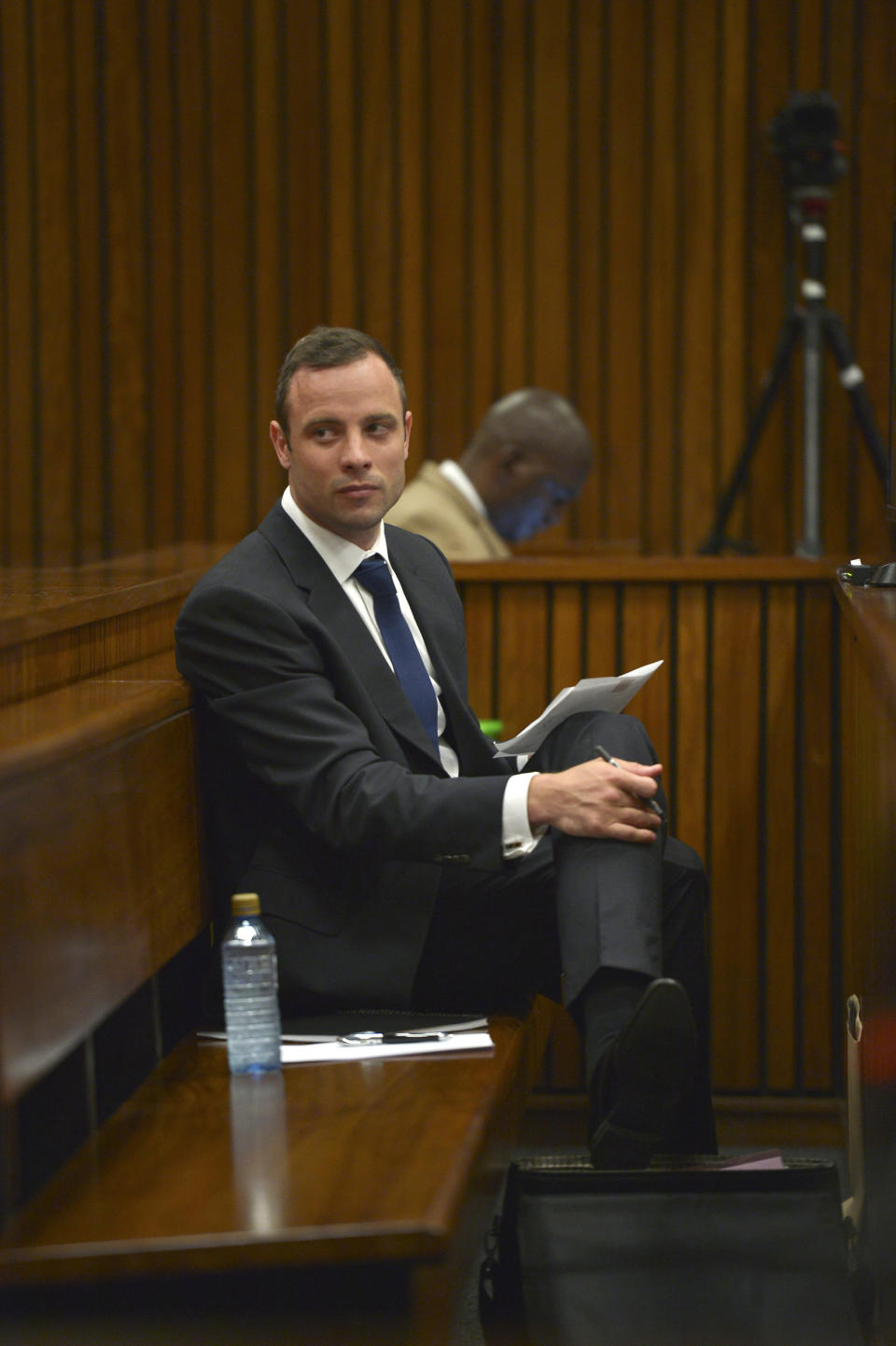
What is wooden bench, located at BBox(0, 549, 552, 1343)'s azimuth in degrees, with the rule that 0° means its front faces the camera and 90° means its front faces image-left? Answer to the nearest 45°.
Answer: approximately 270°

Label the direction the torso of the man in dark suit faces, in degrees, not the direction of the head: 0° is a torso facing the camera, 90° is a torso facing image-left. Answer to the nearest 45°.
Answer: approximately 315°

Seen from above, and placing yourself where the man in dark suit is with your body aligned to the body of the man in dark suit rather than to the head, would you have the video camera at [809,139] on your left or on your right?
on your left

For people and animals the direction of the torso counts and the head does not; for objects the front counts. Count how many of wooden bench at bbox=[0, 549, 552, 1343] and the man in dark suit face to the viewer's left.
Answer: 0

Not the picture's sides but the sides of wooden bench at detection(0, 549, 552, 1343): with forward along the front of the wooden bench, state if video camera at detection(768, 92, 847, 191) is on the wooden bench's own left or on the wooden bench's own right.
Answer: on the wooden bench's own left

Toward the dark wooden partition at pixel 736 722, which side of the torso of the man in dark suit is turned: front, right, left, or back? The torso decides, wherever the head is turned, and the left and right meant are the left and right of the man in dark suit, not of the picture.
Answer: left

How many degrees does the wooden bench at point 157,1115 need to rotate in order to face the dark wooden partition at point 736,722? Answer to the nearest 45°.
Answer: approximately 45° to its left
